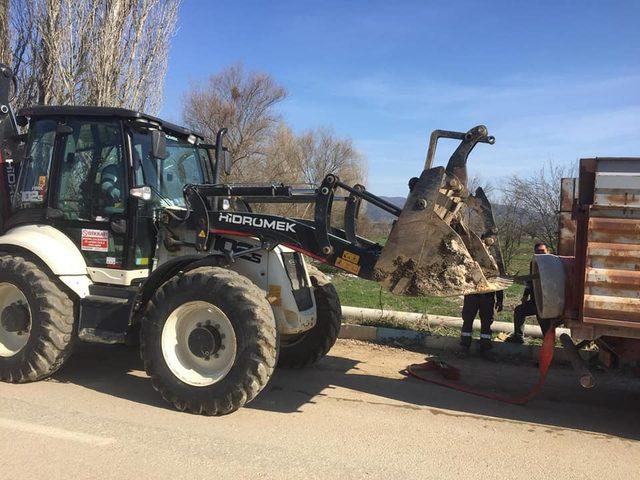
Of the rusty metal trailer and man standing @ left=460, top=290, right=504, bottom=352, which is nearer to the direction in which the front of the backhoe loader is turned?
the rusty metal trailer

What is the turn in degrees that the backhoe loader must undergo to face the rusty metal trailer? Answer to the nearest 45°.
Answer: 0° — it already faces it

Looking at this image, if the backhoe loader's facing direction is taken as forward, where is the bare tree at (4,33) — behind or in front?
behind

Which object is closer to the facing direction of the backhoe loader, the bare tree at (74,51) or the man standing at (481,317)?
the man standing

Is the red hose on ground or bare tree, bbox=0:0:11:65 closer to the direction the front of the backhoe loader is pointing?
the red hose on ground

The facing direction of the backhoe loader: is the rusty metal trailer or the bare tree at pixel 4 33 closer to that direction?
the rusty metal trailer

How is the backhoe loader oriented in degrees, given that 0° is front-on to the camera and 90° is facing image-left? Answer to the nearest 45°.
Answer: approximately 315°
